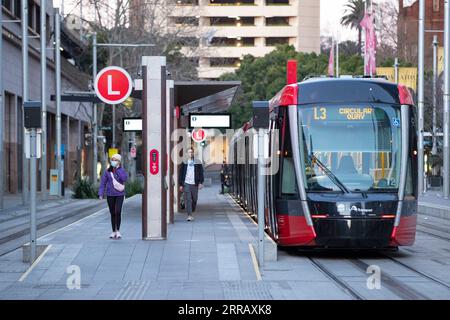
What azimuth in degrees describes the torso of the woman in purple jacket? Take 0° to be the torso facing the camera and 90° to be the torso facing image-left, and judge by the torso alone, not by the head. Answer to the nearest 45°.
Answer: approximately 0°

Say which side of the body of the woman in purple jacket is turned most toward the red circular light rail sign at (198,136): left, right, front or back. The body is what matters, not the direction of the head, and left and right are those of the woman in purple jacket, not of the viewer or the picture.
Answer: back

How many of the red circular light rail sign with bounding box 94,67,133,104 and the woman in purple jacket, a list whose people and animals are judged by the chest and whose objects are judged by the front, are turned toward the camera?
2

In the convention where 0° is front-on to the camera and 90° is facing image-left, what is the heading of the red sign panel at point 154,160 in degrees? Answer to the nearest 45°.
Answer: approximately 0°

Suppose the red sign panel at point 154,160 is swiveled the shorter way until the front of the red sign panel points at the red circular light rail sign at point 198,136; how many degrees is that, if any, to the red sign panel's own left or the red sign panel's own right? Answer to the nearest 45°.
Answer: approximately 180°

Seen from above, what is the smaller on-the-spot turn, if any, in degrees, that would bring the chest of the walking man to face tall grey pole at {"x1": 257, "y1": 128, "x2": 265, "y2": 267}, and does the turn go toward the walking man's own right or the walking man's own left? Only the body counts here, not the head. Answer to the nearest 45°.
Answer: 0° — they already face it
